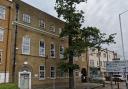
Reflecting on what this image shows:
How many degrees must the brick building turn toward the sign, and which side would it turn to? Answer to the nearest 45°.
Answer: approximately 45° to its left

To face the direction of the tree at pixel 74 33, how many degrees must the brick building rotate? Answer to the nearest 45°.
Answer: approximately 45° to its left

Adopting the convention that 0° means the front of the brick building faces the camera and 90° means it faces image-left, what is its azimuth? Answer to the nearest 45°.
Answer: approximately 315°
